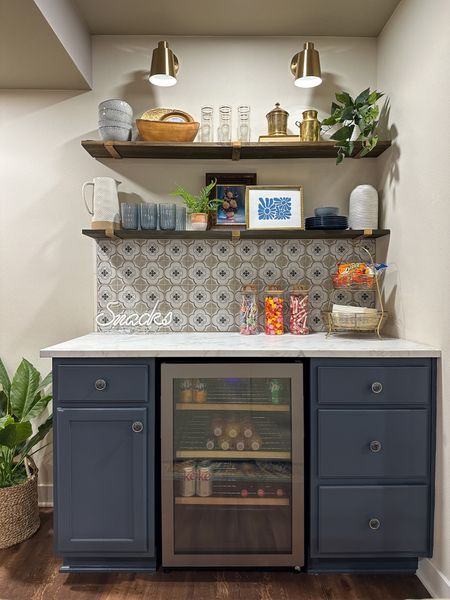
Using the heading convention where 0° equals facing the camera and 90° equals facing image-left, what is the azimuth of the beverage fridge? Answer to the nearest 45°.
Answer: approximately 0°

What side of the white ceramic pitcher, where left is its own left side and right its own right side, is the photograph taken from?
right

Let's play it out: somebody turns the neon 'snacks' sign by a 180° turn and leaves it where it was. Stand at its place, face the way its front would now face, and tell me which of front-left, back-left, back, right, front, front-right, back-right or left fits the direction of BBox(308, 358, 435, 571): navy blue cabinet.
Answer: back-right
